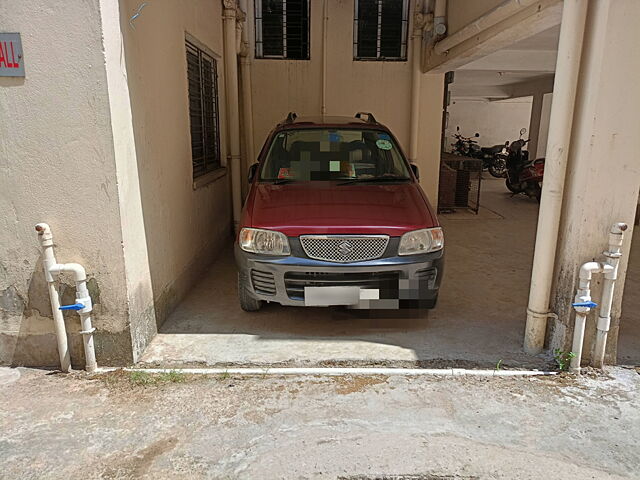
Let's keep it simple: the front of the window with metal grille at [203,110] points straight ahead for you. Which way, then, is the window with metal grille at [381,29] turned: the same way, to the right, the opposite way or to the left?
to the right

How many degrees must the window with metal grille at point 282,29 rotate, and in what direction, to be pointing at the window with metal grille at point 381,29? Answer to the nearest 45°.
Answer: approximately 90° to its left

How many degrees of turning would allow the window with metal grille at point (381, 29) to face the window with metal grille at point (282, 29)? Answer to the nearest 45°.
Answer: approximately 90° to its right

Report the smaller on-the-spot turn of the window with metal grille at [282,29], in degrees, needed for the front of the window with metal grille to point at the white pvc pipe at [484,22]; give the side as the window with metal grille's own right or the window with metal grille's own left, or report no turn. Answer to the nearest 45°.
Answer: approximately 45° to the window with metal grille's own left

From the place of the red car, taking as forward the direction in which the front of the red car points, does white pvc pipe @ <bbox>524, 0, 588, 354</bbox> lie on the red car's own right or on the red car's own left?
on the red car's own left

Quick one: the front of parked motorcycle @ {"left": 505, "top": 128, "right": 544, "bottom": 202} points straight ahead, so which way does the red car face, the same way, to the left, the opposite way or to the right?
to the left

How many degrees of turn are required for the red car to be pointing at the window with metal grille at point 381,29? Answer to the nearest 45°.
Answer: approximately 180°

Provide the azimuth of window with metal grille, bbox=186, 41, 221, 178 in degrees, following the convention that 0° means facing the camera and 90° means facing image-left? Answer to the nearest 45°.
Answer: approximately 270°

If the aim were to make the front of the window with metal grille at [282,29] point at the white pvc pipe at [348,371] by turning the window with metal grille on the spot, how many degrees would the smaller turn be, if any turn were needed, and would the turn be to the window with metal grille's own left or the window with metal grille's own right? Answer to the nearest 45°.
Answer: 0° — it already faces it

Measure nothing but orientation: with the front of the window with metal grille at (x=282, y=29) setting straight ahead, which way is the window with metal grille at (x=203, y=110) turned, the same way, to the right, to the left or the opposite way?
to the left
